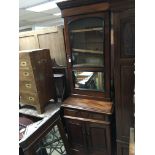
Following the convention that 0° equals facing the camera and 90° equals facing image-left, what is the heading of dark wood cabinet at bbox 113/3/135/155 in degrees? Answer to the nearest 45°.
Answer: approximately 45°
